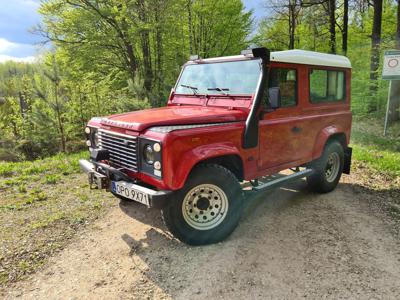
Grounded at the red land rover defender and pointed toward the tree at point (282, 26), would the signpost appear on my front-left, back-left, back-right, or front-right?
front-right

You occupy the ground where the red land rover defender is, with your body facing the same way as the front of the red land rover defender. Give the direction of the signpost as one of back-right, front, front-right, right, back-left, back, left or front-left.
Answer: back

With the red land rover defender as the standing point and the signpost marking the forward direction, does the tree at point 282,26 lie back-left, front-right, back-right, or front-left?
front-left

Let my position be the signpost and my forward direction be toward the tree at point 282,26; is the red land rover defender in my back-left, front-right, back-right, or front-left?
back-left

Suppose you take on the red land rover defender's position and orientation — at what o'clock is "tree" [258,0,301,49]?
The tree is roughly at 5 o'clock from the red land rover defender.

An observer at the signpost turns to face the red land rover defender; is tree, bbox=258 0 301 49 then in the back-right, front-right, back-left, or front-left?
back-right

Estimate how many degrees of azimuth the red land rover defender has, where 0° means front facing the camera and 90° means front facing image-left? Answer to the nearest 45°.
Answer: approximately 45°
